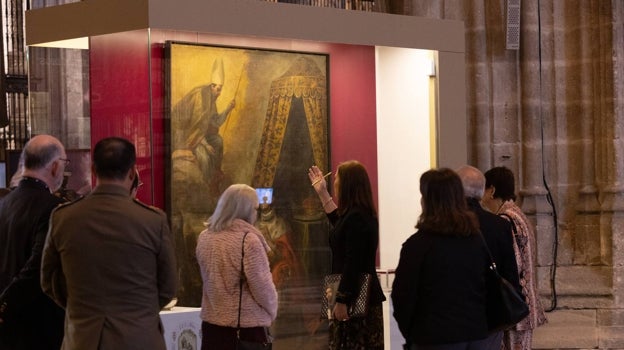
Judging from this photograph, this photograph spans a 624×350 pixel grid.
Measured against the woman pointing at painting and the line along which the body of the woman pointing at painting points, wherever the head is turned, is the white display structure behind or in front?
in front

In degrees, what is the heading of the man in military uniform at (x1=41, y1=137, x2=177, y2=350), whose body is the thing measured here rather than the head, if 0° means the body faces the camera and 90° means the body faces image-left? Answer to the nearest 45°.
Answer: approximately 180°

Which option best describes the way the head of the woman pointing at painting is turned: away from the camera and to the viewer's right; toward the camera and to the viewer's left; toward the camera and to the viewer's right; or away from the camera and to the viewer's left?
away from the camera and to the viewer's left

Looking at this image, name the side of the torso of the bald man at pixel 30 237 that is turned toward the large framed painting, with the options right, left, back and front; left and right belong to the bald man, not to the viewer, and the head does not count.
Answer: front

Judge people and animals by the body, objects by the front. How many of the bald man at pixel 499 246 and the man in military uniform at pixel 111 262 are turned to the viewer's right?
0

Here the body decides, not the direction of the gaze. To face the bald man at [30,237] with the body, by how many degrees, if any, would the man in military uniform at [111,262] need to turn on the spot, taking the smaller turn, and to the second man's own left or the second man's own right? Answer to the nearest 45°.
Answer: approximately 45° to the second man's own left

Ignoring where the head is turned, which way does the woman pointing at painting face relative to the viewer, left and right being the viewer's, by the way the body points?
facing away from the viewer and to the left of the viewer

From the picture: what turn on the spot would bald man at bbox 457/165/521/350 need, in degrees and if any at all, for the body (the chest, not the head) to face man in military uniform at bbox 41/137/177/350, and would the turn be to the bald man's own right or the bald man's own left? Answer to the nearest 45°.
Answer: approximately 90° to the bald man's own left

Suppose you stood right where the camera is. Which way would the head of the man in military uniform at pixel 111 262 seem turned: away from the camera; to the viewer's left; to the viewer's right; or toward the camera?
away from the camera

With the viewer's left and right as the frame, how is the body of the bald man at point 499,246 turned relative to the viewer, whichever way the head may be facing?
facing away from the viewer and to the left of the viewer

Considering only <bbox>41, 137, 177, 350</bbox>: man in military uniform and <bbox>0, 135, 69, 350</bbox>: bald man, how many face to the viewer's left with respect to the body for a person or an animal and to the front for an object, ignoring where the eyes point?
0

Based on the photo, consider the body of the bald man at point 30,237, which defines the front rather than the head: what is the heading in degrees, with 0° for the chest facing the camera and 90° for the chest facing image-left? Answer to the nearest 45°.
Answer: approximately 225°
